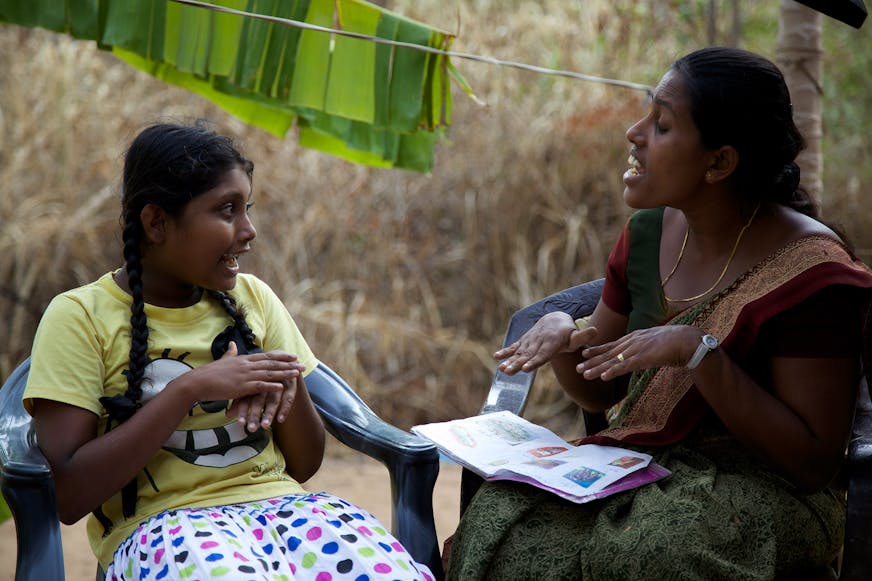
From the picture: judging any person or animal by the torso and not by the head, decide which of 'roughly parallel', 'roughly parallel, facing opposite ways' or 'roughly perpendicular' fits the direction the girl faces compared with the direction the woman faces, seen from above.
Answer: roughly perpendicular

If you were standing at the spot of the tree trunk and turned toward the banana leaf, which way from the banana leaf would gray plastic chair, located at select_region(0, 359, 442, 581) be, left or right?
left

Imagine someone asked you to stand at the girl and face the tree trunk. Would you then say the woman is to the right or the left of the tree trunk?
right

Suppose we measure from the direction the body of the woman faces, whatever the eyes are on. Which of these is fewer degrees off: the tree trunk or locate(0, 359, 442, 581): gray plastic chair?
the gray plastic chair

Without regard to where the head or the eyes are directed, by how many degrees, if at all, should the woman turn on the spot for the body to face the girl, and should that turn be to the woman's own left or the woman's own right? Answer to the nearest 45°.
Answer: approximately 45° to the woman's own right

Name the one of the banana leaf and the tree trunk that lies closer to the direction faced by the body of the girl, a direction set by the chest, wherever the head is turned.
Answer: the tree trunk

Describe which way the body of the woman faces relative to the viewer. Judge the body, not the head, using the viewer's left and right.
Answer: facing the viewer and to the left of the viewer

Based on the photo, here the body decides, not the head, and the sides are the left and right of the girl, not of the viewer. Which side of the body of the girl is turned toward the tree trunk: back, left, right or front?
left

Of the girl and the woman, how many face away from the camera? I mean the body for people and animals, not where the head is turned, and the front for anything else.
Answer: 0

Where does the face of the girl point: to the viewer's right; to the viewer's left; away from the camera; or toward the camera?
to the viewer's right

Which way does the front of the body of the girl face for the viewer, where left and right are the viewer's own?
facing the viewer and to the right of the viewer

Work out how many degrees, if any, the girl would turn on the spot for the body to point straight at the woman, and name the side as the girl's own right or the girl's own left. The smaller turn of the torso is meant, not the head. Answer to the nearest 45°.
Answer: approximately 45° to the girl's own left

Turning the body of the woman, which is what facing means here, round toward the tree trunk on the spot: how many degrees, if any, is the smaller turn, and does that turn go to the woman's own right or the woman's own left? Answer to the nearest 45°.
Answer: approximately 135° to the woman's own right
